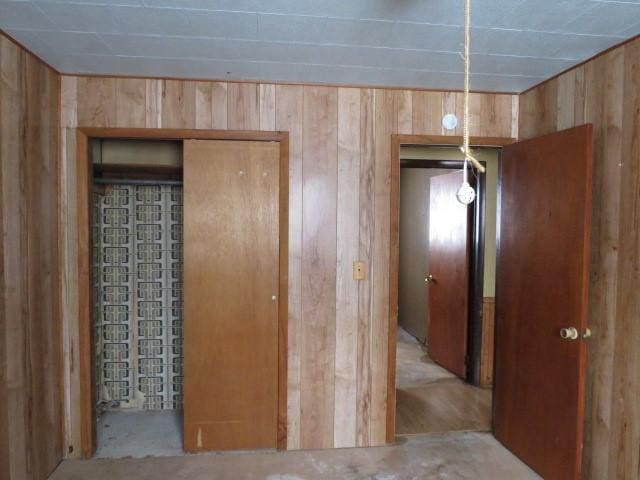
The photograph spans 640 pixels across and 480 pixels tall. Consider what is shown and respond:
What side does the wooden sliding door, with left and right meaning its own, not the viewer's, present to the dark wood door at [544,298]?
left

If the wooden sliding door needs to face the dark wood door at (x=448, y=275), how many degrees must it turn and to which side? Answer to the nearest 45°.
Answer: approximately 135° to its left

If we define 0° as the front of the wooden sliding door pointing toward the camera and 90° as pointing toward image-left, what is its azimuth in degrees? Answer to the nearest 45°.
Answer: approximately 0°
